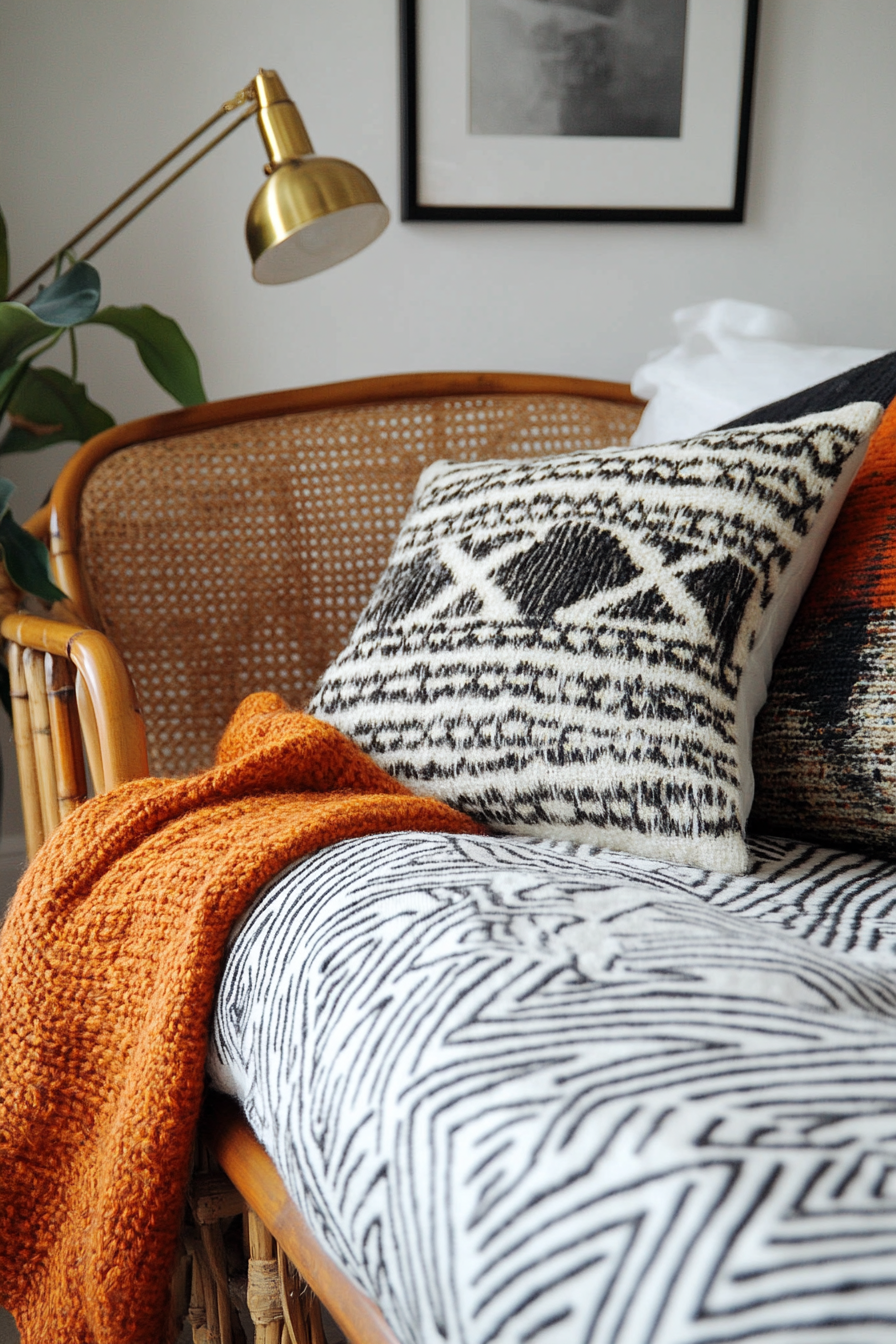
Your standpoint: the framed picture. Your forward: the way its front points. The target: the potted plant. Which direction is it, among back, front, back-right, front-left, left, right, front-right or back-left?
front-right

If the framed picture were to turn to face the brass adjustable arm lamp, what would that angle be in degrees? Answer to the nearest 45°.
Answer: approximately 45° to its right

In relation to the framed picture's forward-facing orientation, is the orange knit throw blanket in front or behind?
in front

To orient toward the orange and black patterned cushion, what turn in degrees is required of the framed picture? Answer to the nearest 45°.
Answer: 0° — it already faces it

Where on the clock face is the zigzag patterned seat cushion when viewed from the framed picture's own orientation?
The zigzag patterned seat cushion is roughly at 12 o'clock from the framed picture.

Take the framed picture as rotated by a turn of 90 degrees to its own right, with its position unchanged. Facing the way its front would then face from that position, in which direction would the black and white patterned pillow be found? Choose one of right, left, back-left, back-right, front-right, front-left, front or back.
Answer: left

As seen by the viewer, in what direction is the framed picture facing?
toward the camera
